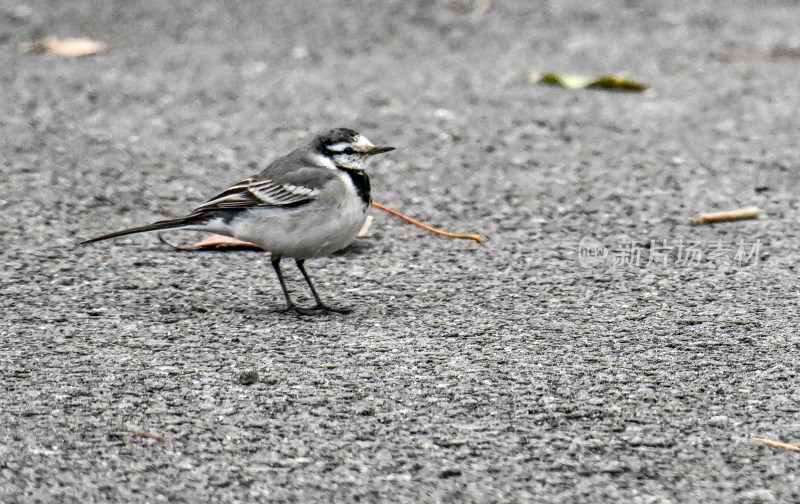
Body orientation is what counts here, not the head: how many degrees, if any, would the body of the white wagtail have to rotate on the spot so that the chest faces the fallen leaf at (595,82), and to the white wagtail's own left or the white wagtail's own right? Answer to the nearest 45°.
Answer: approximately 45° to the white wagtail's own left

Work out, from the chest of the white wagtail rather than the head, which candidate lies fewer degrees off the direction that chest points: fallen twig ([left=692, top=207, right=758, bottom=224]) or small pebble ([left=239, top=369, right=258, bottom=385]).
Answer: the fallen twig

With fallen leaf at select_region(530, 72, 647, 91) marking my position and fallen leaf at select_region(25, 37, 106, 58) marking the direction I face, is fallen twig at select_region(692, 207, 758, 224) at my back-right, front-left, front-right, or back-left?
back-left

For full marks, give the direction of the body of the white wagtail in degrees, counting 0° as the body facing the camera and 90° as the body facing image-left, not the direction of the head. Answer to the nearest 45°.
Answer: approximately 270°

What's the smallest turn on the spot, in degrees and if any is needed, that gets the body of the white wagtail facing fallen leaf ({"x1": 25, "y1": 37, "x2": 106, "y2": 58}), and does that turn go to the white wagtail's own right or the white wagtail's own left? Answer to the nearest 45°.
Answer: approximately 90° to the white wagtail's own left

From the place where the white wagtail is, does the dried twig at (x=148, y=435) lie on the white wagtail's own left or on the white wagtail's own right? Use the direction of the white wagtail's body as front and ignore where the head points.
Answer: on the white wagtail's own right

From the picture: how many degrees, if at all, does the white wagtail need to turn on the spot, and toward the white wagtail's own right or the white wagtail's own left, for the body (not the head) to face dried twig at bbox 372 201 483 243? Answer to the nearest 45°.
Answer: approximately 45° to the white wagtail's own left

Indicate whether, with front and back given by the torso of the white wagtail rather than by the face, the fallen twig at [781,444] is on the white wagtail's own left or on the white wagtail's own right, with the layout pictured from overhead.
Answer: on the white wagtail's own right

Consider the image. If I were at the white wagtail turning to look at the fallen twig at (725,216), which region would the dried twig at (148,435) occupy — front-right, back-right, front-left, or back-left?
back-right

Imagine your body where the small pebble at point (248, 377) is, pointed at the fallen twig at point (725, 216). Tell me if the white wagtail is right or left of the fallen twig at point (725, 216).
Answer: left
